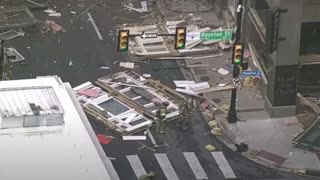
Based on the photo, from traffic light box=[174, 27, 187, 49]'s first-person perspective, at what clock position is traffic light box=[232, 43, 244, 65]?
traffic light box=[232, 43, 244, 65] is roughly at 9 o'clock from traffic light box=[174, 27, 187, 49].

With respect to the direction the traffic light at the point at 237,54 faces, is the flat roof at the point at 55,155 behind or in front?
in front

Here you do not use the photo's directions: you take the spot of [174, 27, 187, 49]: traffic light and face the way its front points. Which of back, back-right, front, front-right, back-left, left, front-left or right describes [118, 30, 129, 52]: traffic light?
right

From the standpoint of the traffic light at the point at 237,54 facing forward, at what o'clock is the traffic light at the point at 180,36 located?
the traffic light at the point at 180,36 is roughly at 3 o'clock from the traffic light at the point at 237,54.

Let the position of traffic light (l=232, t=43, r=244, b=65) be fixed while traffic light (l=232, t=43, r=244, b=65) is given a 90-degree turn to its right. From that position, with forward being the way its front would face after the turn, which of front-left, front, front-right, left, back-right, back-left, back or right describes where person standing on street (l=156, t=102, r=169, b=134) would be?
front

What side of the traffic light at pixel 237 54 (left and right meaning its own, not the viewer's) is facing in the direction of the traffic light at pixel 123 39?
right
